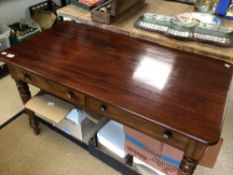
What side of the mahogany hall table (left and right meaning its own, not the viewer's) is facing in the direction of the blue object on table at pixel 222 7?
back

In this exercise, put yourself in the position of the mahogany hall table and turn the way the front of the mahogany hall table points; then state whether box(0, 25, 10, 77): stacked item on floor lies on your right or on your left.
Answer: on your right

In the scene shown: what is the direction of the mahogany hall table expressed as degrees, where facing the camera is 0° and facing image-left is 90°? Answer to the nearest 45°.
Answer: approximately 45°
